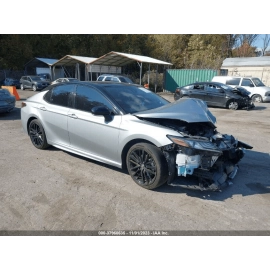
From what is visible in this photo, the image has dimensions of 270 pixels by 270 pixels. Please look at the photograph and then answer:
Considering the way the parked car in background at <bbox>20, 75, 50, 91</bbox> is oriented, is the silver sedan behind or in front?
in front

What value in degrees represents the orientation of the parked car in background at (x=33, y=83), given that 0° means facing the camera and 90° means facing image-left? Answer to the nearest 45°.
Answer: approximately 315°

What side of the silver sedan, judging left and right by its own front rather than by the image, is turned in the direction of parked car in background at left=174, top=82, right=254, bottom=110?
left

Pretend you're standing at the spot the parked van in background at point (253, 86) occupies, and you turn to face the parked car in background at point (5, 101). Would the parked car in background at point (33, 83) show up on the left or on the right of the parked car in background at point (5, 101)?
right

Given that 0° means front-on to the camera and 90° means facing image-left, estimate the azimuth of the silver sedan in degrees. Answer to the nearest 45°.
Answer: approximately 315°

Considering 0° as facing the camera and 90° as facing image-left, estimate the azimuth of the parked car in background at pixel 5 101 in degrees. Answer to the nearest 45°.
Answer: approximately 315°

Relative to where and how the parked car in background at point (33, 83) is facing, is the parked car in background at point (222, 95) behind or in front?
in front
